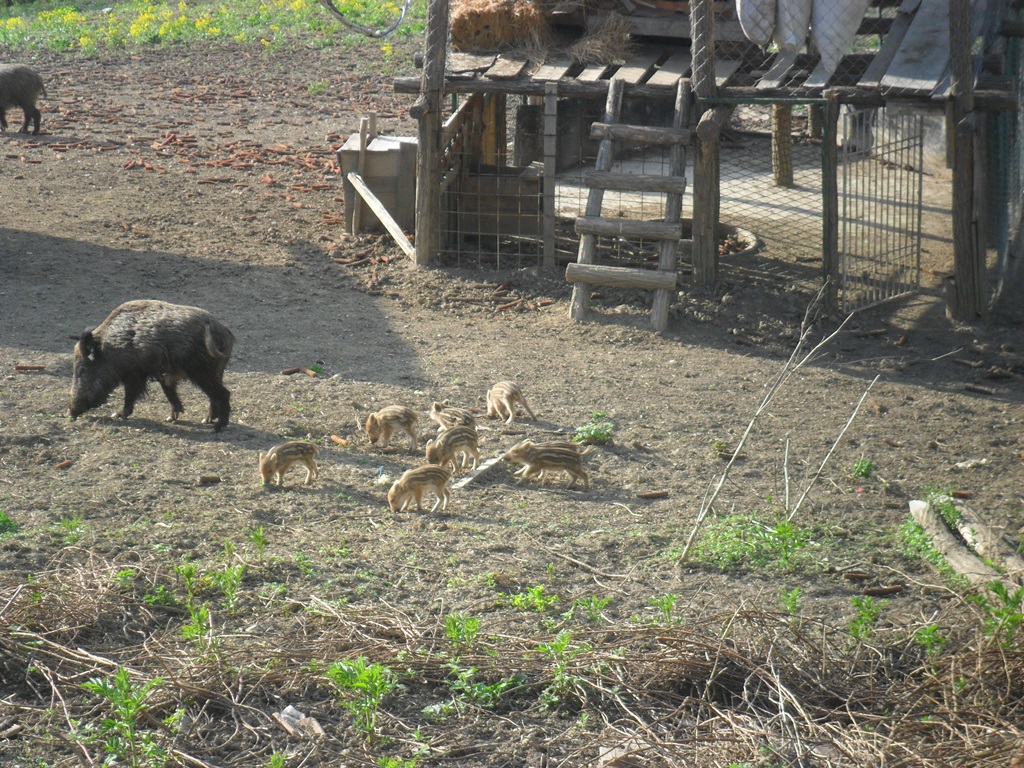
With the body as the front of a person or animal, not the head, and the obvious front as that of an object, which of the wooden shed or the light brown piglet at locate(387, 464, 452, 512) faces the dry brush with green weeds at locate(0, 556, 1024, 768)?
the wooden shed

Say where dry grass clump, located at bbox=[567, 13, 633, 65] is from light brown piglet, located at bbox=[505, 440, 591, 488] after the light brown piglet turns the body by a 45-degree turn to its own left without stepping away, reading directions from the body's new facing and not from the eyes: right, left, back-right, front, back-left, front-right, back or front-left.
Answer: back-right

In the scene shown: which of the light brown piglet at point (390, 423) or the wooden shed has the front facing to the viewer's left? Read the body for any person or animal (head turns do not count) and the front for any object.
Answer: the light brown piglet

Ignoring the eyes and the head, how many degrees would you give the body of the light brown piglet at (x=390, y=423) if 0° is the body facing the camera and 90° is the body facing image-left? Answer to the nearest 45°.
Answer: approximately 90°

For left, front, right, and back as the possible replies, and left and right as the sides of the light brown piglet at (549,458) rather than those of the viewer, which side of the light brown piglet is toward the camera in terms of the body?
left

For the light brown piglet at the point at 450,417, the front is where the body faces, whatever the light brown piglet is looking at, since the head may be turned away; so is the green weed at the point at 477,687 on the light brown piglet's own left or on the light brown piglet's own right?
on the light brown piglet's own left
